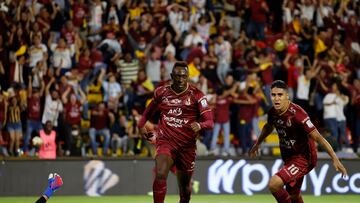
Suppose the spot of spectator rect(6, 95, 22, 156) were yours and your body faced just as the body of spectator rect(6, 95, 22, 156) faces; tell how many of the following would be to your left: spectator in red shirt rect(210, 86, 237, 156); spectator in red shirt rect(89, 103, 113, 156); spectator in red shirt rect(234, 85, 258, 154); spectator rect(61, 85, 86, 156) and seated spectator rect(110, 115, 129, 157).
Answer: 5

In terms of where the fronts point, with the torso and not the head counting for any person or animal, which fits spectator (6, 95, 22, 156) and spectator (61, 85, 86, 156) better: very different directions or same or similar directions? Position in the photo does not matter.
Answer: same or similar directions

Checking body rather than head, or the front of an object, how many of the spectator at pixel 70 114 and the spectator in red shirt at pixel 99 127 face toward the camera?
2

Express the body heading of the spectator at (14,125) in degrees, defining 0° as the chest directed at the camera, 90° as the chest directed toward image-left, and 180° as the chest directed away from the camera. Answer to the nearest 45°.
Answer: approximately 0°

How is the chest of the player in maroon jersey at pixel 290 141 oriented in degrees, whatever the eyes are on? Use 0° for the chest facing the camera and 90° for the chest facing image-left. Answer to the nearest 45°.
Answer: approximately 45°

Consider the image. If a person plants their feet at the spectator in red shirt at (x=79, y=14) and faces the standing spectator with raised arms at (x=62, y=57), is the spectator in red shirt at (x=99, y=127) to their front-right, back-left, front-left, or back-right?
front-left

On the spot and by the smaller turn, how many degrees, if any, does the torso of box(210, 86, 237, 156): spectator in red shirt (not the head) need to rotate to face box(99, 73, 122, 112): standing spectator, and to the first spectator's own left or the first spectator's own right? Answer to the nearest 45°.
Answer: approximately 90° to the first spectator's own right

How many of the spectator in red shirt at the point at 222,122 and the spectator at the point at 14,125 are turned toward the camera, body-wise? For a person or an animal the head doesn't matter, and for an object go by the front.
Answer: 2

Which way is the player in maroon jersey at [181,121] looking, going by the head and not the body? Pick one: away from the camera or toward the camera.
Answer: toward the camera

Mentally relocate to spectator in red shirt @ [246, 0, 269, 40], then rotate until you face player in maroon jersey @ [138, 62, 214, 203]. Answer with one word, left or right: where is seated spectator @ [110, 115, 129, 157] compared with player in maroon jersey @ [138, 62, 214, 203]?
right

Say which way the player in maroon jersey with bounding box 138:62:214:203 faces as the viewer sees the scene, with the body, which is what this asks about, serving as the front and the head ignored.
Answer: toward the camera

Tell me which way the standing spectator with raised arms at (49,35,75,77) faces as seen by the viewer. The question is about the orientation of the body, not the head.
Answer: toward the camera

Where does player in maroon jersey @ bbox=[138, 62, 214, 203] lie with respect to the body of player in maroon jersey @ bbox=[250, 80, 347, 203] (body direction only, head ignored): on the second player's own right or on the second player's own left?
on the second player's own right
